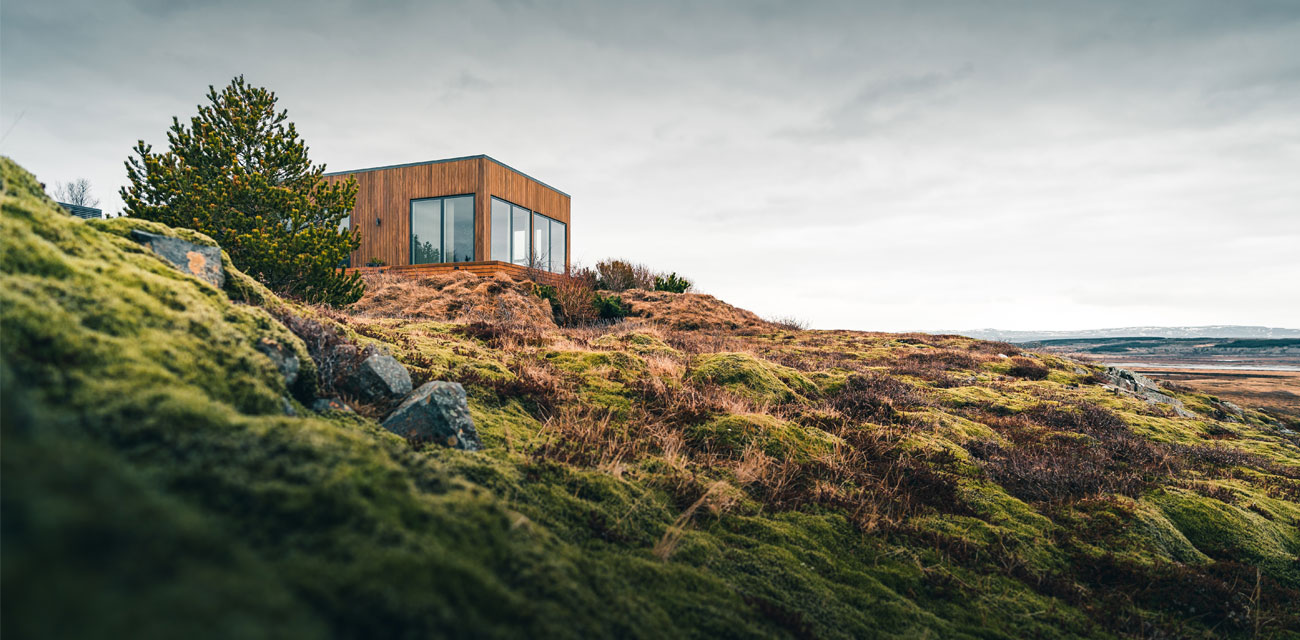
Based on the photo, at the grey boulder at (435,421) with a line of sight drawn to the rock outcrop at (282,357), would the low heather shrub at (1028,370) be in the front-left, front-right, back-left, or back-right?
back-right

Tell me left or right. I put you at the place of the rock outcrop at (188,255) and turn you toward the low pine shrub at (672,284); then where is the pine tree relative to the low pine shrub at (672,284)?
left
